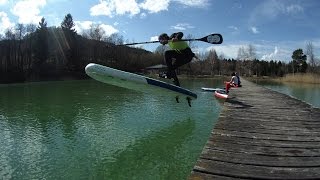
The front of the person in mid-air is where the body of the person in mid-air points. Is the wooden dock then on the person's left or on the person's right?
on the person's left

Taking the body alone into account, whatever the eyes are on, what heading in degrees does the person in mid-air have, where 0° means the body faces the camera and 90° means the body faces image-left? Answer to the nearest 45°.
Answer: approximately 90°
